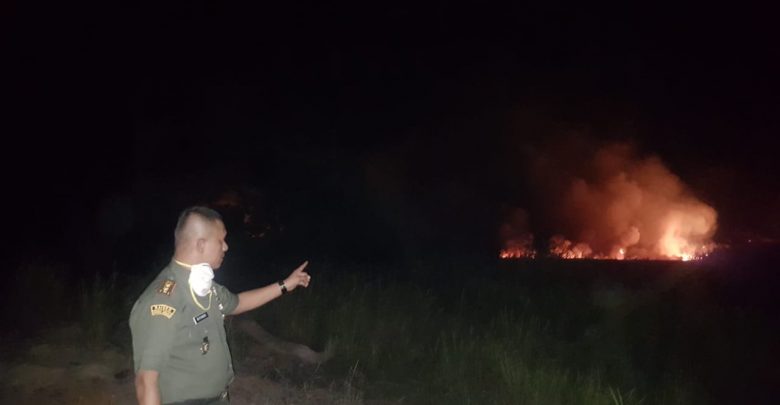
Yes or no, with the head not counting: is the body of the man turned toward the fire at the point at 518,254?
no

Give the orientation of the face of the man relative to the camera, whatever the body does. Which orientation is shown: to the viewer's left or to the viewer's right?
to the viewer's right

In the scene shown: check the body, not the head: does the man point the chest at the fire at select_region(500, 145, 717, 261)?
no
